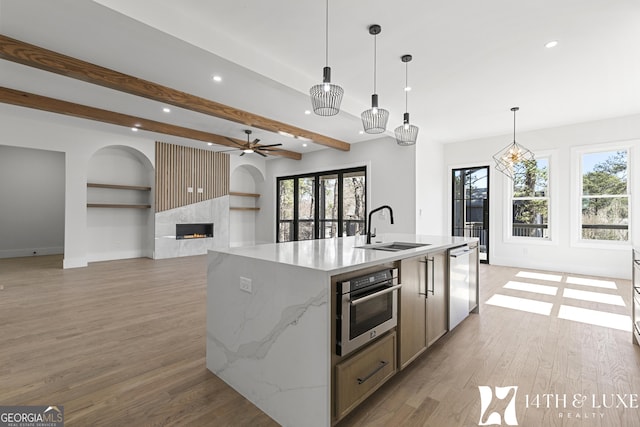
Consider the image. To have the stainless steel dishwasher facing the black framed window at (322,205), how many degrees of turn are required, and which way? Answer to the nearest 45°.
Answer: approximately 135° to its left

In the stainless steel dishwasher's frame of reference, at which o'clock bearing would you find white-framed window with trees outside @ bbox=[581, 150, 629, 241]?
The white-framed window with trees outside is roughly at 10 o'clock from the stainless steel dishwasher.

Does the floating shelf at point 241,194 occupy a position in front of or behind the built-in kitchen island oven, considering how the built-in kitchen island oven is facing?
behind

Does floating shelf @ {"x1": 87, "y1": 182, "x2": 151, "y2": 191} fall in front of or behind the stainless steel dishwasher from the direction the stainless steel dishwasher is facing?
behind

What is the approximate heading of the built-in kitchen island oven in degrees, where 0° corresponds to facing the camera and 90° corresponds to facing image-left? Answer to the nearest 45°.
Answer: approximately 315°

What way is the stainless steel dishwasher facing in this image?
to the viewer's right

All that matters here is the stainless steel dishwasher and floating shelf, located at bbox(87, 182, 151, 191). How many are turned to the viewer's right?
1

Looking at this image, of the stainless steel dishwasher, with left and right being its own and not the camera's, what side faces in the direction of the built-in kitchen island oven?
right

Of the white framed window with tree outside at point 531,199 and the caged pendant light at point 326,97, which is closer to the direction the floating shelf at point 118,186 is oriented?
the caged pendant light

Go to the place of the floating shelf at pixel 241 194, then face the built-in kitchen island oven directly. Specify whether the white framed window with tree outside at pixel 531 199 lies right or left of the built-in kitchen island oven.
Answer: left

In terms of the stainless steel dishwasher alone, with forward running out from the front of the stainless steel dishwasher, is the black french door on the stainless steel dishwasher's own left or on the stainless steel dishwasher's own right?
on the stainless steel dishwasher's own left
